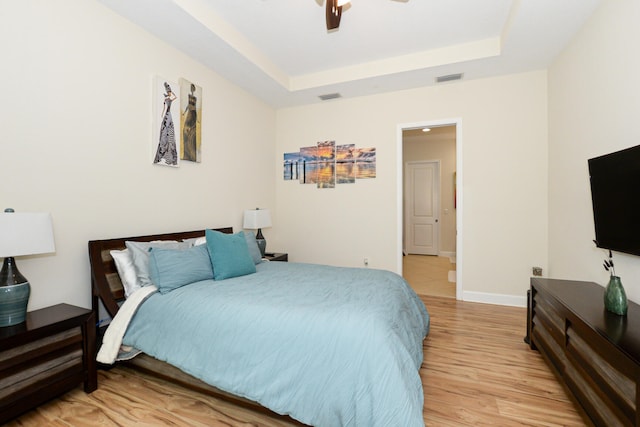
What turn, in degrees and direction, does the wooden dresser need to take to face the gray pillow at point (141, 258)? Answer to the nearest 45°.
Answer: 0° — it already faces it

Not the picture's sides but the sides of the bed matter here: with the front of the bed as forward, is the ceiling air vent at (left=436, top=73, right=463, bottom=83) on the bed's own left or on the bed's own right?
on the bed's own left

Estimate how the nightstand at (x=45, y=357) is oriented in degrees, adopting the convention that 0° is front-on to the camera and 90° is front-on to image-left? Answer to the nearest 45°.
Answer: approximately 315°

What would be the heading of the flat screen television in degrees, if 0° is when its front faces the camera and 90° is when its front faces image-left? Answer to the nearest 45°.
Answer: approximately 45°

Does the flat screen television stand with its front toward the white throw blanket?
yes

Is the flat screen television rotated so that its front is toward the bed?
yes

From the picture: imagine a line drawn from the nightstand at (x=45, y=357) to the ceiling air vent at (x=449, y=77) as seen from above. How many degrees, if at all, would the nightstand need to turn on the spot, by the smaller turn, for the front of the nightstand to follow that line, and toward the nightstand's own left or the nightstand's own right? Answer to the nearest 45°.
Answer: approximately 45° to the nightstand's own left

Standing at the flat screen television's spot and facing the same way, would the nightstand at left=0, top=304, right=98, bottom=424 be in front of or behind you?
in front

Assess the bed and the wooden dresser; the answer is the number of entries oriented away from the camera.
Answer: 0

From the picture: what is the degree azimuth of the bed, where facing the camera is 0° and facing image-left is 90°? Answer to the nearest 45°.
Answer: approximately 315°

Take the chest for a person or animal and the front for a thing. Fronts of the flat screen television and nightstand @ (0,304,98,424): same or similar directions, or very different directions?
very different directions

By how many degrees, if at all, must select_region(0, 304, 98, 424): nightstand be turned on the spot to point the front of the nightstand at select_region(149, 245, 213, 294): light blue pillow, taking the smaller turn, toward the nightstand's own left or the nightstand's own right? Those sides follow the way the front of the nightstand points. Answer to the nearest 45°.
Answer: approximately 45° to the nightstand's own left
